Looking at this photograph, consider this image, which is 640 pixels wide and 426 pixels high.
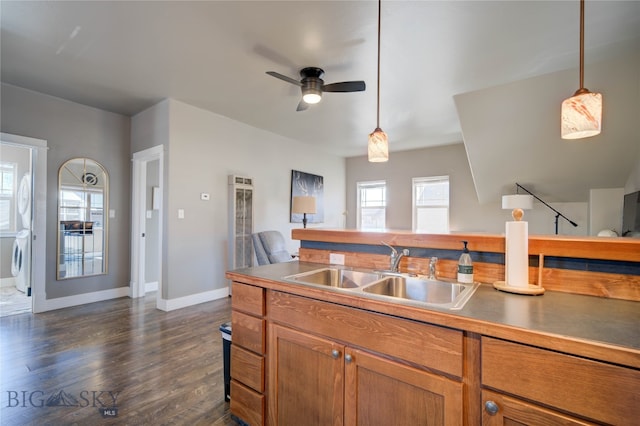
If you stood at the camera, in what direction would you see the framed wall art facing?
facing the viewer and to the right of the viewer

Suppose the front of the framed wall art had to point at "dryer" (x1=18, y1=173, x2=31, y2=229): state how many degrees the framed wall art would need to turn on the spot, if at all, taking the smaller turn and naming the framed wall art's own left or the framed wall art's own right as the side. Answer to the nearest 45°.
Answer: approximately 135° to the framed wall art's own right

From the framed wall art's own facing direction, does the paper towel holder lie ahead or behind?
ahead

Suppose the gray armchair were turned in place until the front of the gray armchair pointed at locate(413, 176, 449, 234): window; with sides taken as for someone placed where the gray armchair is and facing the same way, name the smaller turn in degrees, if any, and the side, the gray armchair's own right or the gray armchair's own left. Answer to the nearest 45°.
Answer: approximately 45° to the gray armchair's own left

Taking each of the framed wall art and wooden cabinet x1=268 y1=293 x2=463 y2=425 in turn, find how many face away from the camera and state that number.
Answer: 0

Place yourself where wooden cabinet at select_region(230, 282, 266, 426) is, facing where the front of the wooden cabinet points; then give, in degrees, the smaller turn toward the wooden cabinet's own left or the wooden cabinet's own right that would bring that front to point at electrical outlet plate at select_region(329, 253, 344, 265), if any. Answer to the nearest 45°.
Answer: approximately 180°

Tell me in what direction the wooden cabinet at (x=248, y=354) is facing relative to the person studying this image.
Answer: facing the viewer and to the left of the viewer

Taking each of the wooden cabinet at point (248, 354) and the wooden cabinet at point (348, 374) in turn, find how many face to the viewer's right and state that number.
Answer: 0

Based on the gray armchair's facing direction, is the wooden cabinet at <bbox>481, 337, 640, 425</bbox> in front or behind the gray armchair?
in front

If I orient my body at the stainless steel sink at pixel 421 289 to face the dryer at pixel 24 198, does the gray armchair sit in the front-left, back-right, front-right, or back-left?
front-right

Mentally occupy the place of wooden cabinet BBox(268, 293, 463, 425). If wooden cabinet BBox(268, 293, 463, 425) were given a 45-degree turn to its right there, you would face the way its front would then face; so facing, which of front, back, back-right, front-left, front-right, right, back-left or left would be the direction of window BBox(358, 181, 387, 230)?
right

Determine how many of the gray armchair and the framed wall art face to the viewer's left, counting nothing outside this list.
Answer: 0

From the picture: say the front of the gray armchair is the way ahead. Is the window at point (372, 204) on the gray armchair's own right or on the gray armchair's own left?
on the gray armchair's own left

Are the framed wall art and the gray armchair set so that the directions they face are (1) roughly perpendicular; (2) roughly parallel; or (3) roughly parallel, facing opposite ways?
roughly parallel

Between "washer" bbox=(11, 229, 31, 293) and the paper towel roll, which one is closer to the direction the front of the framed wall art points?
the paper towel roll

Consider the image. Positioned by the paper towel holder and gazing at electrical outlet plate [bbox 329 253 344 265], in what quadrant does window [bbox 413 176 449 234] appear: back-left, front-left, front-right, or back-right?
front-right
